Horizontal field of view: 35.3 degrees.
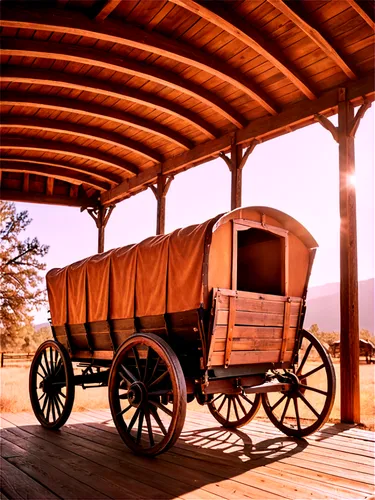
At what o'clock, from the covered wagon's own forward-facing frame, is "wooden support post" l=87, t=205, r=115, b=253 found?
The wooden support post is roughly at 1 o'clock from the covered wagon.

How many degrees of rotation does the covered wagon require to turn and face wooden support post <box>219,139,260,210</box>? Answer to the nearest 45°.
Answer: approximately 45° to its right

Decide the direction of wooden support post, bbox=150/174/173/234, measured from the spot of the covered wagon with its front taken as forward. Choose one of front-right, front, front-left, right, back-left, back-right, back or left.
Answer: front-right

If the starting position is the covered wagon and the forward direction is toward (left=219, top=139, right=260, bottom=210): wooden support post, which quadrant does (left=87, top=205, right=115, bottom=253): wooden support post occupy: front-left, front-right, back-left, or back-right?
front-left

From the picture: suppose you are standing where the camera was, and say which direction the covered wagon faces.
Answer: facing away from the viewer and to the left of the viewer
